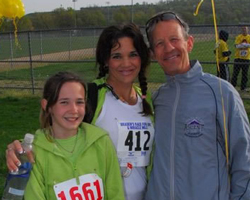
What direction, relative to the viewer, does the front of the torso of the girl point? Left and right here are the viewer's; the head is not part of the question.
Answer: facing the viewer

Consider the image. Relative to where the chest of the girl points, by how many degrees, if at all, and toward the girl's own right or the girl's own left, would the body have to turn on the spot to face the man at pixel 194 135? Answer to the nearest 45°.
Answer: approximately 90° to the girl's own left
